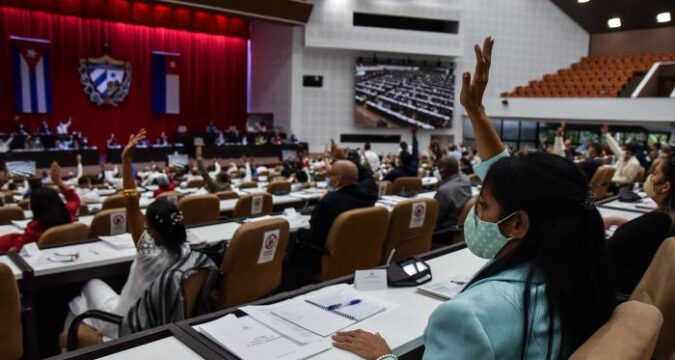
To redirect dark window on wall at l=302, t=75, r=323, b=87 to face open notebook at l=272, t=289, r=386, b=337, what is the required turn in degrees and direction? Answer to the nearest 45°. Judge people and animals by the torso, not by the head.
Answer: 0° — it already faces it

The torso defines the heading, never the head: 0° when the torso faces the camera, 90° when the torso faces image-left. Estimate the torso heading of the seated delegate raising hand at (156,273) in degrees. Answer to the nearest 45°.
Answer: approximately 135°

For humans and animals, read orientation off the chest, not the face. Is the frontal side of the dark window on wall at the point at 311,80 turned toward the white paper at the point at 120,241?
yes

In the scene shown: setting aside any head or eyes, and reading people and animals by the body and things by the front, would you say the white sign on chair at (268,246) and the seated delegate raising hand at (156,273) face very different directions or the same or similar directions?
very different directions

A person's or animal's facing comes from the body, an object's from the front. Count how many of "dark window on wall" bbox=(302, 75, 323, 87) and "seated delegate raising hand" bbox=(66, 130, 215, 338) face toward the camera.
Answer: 1

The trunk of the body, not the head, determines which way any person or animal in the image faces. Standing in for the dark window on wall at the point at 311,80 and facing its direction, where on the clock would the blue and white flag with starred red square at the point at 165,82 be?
The blue and white flag with starred red square is roughly at 3 o'clock from the dark window on wall.

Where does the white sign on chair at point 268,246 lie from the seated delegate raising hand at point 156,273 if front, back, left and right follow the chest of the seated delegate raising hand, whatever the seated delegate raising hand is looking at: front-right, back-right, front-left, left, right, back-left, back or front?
right

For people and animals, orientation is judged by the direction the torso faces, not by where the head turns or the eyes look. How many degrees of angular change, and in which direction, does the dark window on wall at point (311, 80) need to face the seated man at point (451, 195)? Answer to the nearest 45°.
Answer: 0° — it already faces them

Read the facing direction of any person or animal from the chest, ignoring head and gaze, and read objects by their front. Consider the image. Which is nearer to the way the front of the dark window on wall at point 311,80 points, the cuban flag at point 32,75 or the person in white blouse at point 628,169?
the person in white blouse

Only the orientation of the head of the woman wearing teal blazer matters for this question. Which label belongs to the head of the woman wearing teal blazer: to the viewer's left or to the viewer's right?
to the viewer's left

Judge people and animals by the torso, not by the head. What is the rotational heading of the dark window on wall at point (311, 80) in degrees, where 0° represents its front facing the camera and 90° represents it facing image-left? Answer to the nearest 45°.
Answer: approximately 0°

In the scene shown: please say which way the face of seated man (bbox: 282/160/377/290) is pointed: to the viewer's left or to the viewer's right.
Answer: to the viewer's left
